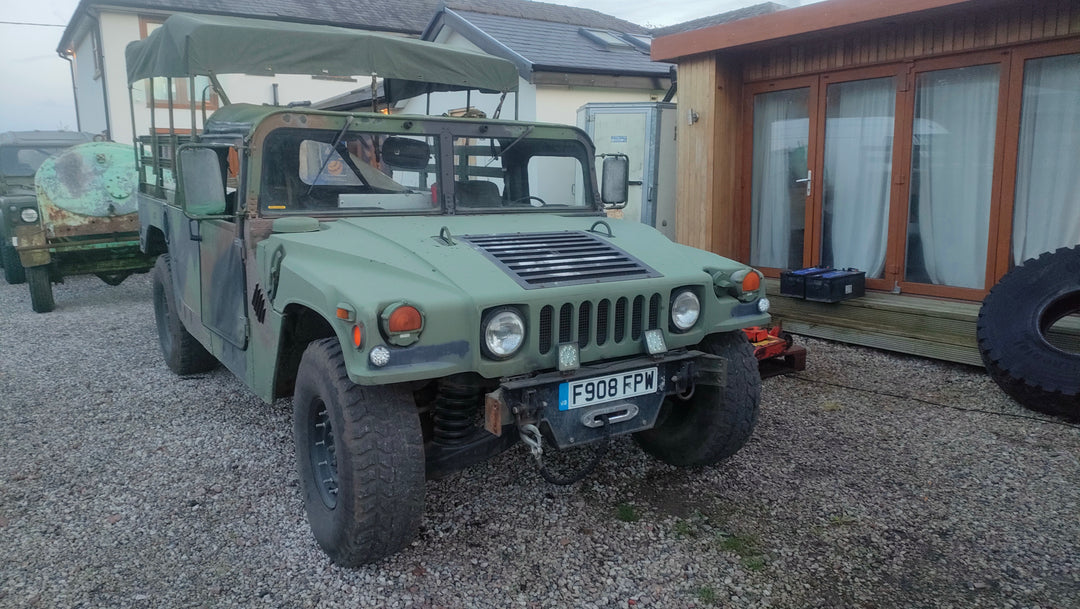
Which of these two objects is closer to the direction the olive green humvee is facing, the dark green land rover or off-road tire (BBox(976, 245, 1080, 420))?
the off-road tire

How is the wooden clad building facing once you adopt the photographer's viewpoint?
facing the viewer and to the left of the viewer

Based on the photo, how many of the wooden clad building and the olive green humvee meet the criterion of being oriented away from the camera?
0

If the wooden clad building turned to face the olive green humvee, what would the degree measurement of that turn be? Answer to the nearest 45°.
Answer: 0° — it already faces it

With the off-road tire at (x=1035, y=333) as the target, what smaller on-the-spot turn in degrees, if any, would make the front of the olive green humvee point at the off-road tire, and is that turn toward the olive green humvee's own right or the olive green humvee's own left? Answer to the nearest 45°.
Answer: approximately 45° to the olive green humvee's own left

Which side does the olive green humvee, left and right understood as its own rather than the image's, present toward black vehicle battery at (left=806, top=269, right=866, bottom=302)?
left

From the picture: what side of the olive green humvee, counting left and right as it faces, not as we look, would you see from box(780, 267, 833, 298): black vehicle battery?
left

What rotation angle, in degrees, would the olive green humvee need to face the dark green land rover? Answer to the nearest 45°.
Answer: approximately 180°

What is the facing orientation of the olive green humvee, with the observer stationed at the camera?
facing the viewer and to the right of the viewer
